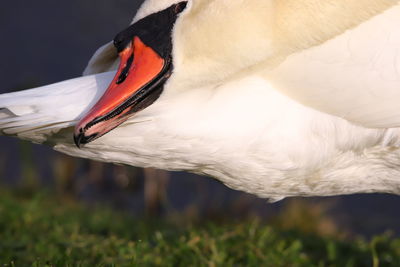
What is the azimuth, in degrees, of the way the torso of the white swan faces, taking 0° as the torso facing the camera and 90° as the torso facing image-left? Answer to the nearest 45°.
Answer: approximately 270°
